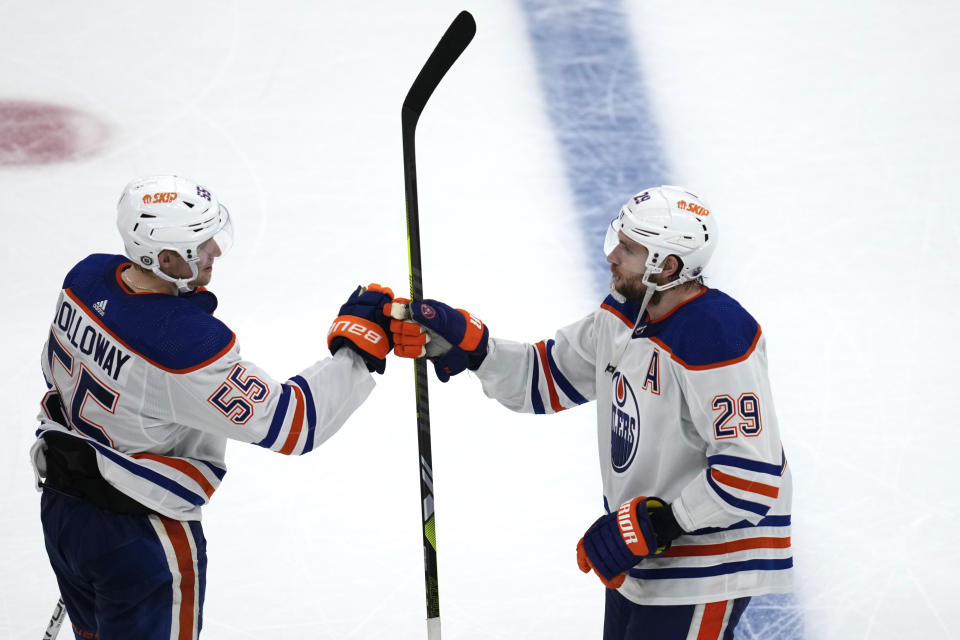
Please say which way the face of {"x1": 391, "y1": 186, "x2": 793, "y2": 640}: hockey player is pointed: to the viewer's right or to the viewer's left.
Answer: to the viewer's left

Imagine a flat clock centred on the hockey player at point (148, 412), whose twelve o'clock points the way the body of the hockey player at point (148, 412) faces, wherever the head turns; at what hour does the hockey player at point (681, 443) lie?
the hockey player at point (681, 443) is roughly at 2 o'clock from the hockey player at point (148, 412).

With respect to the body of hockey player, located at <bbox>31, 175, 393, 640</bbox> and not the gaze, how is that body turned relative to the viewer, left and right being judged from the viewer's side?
facing away from the viewer and to the right of the viewer

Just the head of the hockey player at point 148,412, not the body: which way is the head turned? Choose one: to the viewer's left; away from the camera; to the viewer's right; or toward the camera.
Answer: to the viewer's right
